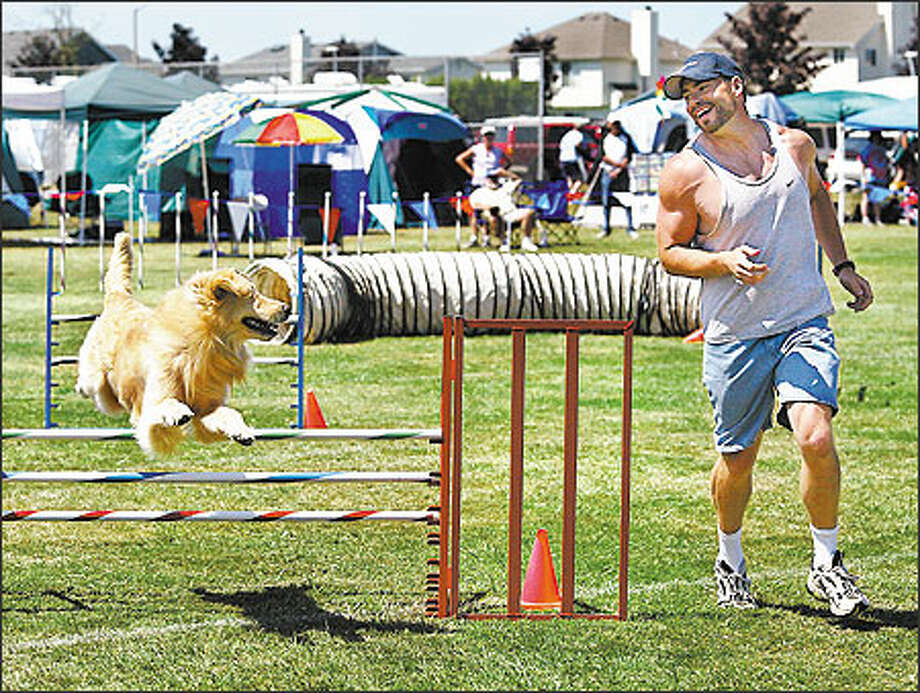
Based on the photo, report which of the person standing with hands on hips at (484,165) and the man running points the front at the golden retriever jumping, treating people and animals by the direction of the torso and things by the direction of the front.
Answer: the person standing with hands on hips

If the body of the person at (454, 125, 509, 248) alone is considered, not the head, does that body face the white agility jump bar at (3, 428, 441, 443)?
yes

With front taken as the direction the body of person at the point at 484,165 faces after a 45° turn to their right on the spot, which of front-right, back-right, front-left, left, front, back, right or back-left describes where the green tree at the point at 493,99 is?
back-right

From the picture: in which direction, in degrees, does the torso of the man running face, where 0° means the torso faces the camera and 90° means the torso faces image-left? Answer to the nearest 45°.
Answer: approximately 0°

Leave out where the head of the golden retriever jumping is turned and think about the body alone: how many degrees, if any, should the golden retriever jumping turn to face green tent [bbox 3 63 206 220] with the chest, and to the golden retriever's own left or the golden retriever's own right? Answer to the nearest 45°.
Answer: approximately 135° to the golden retriever's own left

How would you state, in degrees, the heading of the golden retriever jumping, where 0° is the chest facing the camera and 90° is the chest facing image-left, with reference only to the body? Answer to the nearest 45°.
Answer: approximately 315°

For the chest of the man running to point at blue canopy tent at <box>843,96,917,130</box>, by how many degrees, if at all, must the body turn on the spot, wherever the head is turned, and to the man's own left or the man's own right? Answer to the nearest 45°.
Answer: approximately 180°

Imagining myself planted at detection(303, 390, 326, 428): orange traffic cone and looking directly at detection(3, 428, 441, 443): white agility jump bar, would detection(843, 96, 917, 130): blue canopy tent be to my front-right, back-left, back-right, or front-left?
back-left

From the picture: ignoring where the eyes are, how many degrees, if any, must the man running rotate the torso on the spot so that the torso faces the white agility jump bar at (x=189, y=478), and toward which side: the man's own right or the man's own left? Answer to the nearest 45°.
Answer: approximately 90° to the man's own right

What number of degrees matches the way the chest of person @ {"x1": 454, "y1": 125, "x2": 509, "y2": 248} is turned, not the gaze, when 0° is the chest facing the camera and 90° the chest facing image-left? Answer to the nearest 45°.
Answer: approximately 0°
